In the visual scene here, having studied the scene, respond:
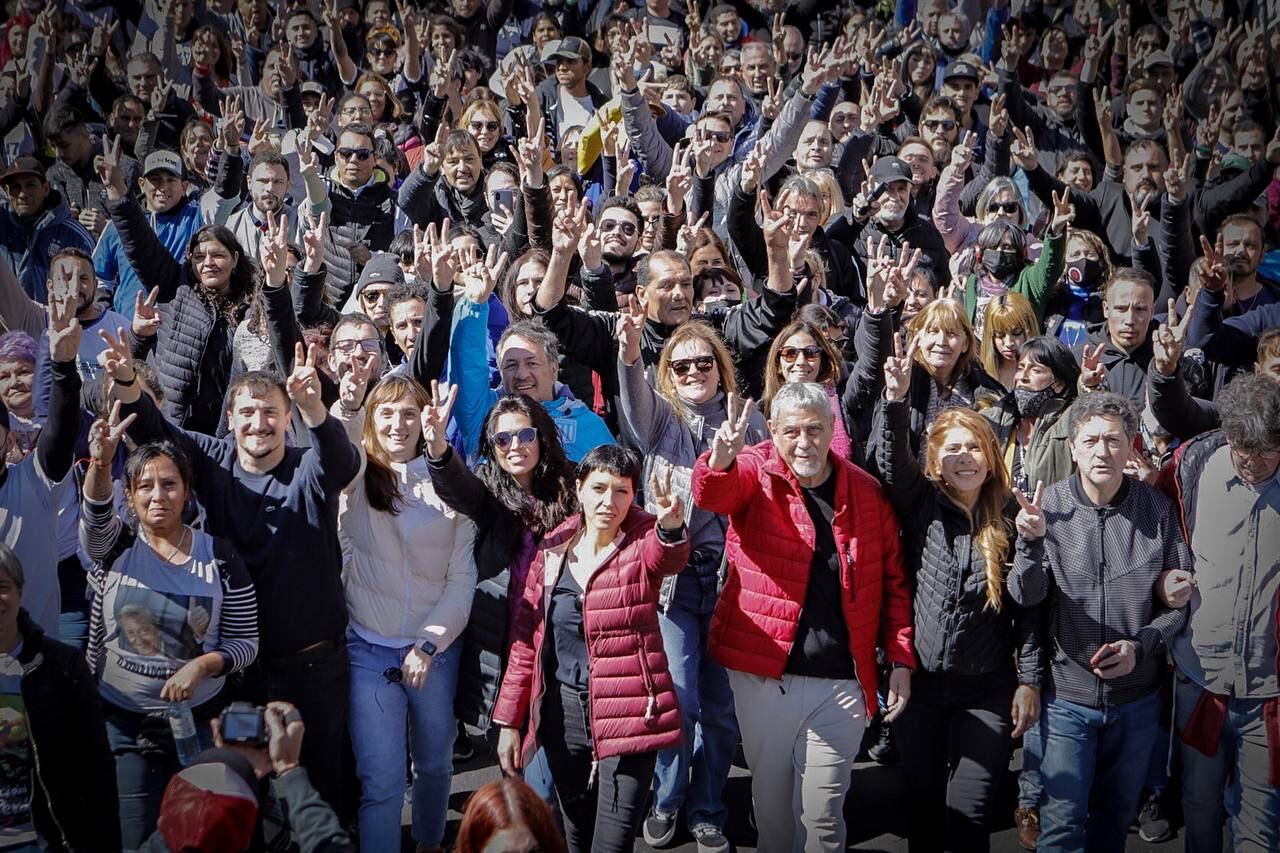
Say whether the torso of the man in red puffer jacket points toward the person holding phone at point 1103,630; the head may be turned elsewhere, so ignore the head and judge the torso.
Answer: no

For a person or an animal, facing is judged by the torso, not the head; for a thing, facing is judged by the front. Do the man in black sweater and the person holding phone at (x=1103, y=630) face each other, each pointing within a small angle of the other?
no

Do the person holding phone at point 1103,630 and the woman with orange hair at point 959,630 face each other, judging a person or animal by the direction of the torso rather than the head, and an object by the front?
no

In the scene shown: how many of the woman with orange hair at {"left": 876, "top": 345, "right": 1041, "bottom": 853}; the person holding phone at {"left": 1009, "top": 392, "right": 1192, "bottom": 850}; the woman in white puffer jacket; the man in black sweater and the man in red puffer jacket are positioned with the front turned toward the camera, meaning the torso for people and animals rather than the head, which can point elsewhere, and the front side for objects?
5

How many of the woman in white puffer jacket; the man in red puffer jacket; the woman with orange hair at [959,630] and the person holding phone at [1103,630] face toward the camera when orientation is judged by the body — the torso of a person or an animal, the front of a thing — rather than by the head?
4

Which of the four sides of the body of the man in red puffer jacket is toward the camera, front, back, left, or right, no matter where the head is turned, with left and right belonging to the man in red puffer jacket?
front

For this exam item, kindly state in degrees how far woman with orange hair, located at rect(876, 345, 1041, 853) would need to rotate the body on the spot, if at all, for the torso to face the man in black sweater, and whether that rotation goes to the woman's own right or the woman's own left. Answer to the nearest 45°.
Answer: approximately 90° to the woman's own right

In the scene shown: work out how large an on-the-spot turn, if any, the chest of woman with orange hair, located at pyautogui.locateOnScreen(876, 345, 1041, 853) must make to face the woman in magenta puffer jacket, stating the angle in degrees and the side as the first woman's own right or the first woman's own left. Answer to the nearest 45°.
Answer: approximately 45° to the first woman's own right

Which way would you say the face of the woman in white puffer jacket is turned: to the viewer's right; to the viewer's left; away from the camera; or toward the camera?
toward the camera

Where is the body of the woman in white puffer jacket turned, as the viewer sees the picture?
toward the camera

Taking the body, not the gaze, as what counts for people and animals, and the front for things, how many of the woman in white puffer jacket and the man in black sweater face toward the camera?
2

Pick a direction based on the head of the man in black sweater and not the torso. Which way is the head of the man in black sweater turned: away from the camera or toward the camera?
toward the camera

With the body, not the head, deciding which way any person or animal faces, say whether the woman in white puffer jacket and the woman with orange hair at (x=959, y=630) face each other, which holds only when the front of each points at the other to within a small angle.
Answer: no

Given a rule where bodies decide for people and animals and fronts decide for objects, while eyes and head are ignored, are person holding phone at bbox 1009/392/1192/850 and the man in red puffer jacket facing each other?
no

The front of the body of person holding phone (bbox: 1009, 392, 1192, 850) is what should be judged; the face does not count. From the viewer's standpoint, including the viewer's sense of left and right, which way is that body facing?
facing the viewer

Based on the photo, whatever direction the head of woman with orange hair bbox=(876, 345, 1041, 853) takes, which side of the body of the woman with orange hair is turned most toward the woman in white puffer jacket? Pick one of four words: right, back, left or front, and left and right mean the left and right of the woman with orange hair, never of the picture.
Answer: right

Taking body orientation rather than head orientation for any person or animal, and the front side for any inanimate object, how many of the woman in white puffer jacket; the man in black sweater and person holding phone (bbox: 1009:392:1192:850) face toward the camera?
3
